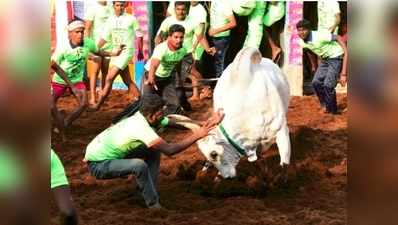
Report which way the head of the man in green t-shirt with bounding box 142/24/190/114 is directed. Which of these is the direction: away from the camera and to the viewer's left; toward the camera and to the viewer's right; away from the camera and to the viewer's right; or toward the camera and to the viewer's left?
toward the camera and to the viewer's right

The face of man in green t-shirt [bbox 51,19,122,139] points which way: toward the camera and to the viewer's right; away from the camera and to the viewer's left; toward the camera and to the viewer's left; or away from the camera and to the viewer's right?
toward the camera and to the viewer's right

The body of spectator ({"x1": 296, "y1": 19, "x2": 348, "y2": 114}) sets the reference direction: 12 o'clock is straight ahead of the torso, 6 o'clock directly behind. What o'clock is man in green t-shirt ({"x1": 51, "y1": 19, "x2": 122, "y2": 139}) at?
The man in green t-shirt is roughly at 1 o'clock from the spectator.

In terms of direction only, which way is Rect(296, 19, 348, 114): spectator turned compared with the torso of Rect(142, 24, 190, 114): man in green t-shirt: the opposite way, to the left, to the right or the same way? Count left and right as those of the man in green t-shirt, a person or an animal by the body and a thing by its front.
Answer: to the right

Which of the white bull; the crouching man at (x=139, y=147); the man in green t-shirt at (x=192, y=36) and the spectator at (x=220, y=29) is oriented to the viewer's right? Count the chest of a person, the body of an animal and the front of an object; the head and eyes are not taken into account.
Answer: the crouching man

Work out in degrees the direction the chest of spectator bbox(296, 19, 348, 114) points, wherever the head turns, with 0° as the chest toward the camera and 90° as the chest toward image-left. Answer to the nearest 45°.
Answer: approximately 45°

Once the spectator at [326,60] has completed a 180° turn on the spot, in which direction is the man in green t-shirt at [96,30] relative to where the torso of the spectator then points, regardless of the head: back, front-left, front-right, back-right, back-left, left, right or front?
back-left

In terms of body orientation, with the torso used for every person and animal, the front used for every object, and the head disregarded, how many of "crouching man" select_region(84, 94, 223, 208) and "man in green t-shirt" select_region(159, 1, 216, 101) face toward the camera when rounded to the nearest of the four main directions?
1
